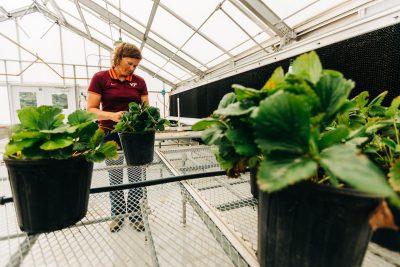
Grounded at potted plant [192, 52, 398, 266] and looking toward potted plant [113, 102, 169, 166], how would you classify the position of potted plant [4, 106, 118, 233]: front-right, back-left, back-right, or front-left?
front-left

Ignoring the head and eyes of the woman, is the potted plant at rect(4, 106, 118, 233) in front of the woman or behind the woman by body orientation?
in front

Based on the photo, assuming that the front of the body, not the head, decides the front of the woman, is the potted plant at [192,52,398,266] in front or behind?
in front

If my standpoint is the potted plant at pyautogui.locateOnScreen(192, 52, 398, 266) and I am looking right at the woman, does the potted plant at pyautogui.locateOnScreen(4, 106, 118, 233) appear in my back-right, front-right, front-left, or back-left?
front-left

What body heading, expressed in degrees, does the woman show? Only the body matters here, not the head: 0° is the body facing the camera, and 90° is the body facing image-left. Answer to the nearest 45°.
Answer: approximately 0°

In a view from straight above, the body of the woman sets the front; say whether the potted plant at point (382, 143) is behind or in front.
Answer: in front
